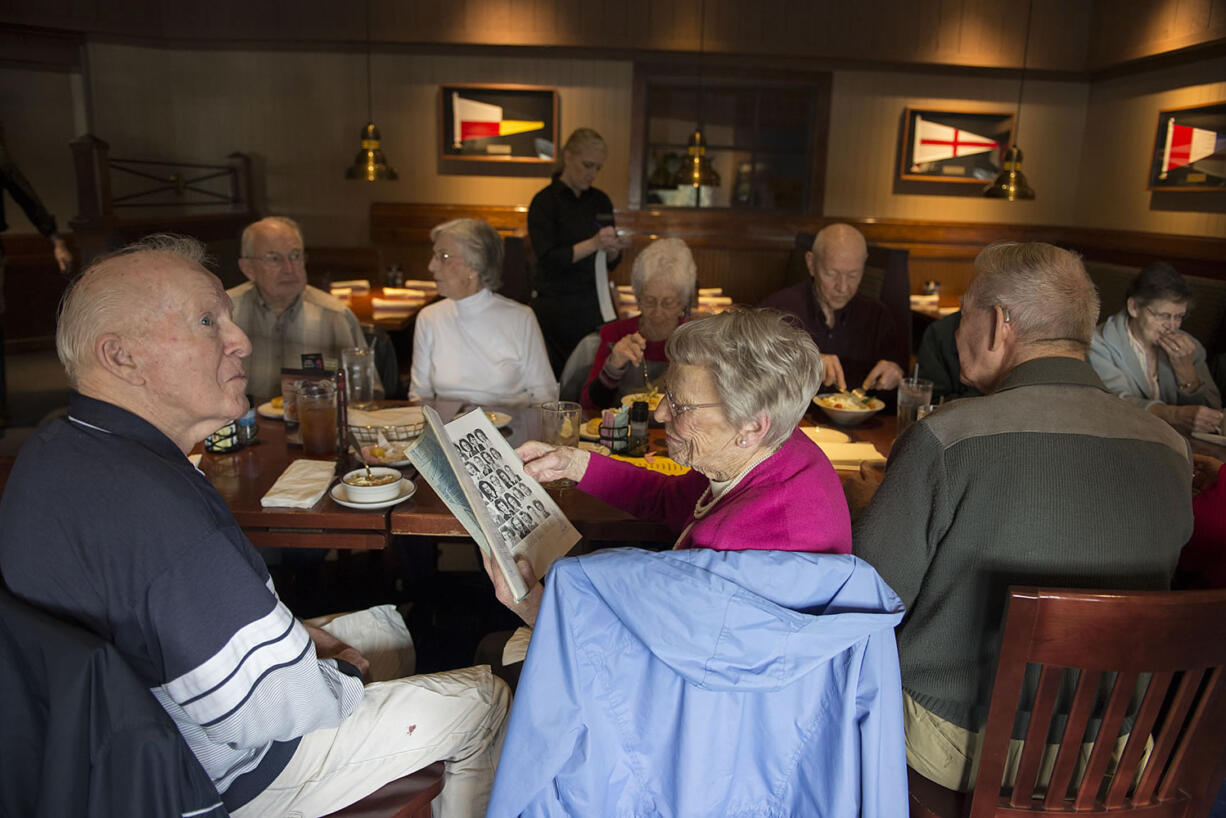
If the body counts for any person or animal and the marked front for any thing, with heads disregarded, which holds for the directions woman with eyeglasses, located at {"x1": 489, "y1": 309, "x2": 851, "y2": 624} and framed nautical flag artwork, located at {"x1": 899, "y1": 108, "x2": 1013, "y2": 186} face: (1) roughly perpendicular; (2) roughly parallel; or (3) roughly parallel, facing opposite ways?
roughly perpendicular

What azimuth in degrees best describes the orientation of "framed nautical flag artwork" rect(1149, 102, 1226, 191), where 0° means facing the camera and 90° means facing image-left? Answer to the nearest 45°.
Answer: approximately 45°

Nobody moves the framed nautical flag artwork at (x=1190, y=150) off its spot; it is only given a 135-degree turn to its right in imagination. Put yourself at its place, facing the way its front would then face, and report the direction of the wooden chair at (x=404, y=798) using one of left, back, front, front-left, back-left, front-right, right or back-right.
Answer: back

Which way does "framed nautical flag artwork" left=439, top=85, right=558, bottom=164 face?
toward the camera

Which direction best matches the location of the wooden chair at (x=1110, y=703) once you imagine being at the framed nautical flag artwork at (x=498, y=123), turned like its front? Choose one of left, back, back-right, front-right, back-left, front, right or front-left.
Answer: front

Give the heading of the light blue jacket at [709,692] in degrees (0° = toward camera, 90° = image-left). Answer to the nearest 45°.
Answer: approximately 180°

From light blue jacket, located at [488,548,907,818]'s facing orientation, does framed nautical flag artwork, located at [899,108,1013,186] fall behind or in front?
in front

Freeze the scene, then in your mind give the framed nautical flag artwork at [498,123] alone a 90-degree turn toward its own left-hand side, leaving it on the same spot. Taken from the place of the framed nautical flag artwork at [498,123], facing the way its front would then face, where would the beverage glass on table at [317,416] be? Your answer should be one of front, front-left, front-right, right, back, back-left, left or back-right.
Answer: right

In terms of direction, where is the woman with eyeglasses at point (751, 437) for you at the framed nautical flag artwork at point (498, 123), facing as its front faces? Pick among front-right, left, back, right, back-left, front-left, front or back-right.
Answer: front

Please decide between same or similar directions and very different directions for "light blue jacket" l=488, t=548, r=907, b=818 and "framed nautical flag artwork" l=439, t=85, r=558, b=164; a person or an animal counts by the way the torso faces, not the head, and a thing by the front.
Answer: very different directions

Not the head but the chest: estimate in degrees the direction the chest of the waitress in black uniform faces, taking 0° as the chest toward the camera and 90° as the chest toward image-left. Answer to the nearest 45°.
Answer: approximately 315°

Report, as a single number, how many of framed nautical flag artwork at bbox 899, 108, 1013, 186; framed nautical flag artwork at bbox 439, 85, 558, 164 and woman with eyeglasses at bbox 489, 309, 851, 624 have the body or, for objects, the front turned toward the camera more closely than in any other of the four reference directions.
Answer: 2

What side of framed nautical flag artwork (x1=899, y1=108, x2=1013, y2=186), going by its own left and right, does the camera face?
front

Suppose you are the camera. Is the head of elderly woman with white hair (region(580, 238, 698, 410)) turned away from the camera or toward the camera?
toward the camera

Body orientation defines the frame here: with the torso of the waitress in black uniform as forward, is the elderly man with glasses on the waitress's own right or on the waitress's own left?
on the waitress's own right

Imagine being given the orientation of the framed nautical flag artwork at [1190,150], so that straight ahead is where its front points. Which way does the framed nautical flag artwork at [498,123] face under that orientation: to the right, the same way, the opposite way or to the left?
to the left

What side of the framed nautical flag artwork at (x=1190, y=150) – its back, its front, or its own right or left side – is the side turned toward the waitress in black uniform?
front

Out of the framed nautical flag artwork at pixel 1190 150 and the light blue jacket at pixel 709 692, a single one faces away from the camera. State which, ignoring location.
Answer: the light blue jacket

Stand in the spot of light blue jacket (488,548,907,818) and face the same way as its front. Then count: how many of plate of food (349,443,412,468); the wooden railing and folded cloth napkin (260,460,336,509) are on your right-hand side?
0
